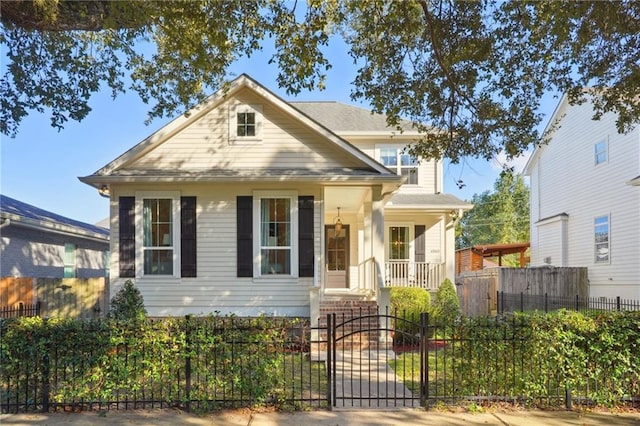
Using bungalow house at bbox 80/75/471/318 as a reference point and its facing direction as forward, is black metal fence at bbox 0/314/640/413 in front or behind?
in front

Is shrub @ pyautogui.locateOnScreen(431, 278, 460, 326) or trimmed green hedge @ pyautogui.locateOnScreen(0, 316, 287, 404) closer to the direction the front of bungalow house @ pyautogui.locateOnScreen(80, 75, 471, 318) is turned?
the trimmed green hedge

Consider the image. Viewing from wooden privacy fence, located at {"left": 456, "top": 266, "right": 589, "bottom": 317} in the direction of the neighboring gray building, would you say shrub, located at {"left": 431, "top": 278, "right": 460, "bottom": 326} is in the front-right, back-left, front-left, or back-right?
front-left

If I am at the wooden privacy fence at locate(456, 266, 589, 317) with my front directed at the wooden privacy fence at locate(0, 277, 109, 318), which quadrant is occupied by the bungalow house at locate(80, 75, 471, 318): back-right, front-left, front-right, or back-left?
front-left

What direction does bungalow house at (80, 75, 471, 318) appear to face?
toward the camera

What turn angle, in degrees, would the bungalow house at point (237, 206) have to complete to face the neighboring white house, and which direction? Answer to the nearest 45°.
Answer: approximately 135° to its left
